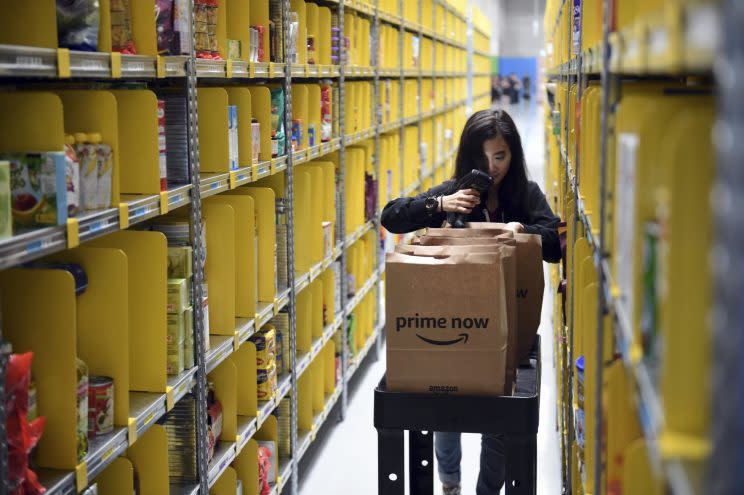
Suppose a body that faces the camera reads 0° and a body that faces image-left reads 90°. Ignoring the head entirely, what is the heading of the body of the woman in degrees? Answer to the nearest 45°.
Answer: approximately 0°

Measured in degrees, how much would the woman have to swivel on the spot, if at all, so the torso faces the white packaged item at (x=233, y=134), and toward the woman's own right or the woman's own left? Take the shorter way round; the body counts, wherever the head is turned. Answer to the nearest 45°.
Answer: approximately 45° to the woman's own right

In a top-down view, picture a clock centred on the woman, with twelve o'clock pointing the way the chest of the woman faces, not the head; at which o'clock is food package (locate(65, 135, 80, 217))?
The food package is roughly at 1 o'clock from the woman.

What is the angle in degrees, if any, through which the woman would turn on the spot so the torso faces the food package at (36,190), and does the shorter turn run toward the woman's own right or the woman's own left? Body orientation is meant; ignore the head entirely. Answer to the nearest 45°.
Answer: approximately 45° to the woman's own right

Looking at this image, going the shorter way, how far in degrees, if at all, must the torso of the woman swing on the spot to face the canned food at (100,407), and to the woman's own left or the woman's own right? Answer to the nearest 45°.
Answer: approximately 45° to the woman's own right

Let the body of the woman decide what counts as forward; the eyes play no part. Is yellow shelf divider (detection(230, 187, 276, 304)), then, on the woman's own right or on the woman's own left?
on the woman's own right

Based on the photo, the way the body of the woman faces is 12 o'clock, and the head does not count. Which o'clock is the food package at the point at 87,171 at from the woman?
The food package is roughly at 1 o'clock from the woman.

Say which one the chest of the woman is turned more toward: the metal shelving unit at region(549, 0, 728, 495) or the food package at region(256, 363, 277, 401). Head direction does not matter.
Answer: the metal shelving unit

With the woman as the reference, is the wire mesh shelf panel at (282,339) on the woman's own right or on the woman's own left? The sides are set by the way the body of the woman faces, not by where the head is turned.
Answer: on the woman's own right
